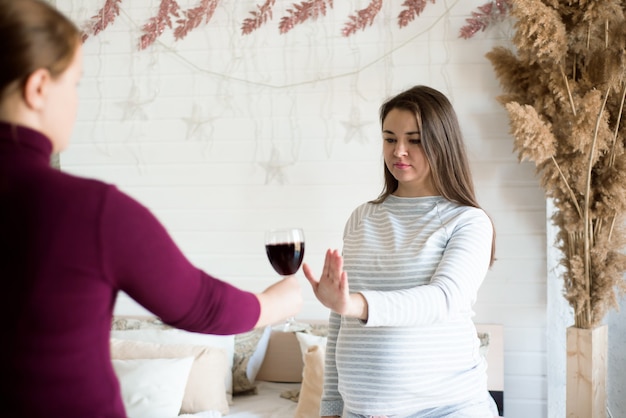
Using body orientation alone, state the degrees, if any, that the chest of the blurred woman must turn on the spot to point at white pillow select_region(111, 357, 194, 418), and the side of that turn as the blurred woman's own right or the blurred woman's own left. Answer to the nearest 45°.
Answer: approximately 45° to the blurred woman's own left

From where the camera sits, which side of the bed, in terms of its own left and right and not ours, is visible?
front

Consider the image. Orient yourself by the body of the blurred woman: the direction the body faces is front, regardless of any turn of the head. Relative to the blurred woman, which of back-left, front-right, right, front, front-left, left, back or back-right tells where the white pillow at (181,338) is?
front-left

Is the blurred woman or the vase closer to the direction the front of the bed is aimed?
the blurred woman

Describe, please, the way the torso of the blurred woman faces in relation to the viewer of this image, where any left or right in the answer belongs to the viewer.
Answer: facing away from the viewer and to the right of the viewer

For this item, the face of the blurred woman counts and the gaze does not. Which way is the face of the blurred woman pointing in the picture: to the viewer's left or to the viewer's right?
to the viewer's right

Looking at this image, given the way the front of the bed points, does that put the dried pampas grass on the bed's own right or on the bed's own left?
on the bed's own left

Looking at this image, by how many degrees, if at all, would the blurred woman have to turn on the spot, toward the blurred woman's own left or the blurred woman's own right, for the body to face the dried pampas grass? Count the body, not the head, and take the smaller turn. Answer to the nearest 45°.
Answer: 0° — they already face it

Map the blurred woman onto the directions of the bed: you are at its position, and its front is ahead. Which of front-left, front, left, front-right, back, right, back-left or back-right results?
front

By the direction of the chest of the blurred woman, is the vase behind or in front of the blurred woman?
in front

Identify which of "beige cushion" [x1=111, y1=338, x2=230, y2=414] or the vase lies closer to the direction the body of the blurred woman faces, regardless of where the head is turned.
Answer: the vase

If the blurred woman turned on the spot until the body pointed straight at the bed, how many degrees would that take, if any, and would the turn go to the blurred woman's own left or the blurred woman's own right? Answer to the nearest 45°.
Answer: approximately 45° to the blurred woman's own left

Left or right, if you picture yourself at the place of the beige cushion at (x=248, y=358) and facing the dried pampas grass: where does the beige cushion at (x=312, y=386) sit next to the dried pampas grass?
right

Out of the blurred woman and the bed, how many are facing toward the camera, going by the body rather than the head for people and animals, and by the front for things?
1

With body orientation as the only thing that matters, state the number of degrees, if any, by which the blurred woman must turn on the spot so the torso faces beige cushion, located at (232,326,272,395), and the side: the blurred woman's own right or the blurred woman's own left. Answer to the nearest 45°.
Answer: approximately 45° to the blurred woman's own left
